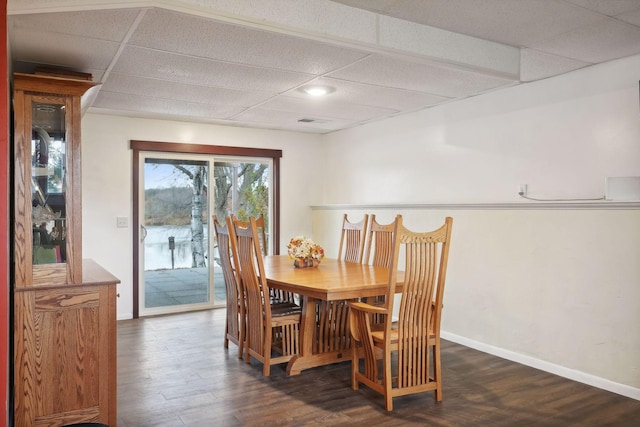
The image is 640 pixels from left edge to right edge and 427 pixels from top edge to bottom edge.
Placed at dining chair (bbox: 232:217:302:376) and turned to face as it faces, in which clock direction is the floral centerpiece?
The floral centerpiece is roughly at 12 o'clock from the dining chair.

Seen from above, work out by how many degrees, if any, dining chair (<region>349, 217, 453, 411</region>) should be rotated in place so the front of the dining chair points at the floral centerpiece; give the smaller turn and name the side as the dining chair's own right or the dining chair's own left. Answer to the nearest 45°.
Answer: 0° — it already faces it

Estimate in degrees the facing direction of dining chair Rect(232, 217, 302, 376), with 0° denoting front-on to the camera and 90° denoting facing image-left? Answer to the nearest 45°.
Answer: approximately 225°

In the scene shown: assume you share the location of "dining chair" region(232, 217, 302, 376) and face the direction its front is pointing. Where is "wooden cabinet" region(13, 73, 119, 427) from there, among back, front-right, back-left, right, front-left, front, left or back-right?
back

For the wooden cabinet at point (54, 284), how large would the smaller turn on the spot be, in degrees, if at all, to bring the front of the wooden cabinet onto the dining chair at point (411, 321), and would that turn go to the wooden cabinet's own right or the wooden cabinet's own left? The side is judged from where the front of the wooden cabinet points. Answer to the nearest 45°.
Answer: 0° — it already faces it

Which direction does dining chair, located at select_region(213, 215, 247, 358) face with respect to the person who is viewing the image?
facing away from the viewer and to the right of the viewer

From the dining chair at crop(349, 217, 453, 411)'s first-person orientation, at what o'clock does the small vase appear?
The small vase is roughly at 12 o'clock from the dining chair.

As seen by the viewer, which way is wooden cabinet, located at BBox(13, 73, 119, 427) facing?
to the viewer's right

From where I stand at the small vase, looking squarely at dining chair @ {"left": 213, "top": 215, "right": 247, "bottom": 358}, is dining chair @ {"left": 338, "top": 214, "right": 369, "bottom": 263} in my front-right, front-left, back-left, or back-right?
back-right

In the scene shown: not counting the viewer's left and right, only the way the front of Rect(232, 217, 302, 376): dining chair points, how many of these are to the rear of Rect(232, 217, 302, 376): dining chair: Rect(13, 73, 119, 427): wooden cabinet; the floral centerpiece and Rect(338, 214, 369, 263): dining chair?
1

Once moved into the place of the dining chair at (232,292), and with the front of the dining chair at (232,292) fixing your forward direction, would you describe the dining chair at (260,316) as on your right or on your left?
on your right

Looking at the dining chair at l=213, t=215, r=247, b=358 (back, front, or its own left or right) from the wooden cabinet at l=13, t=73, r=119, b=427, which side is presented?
back
